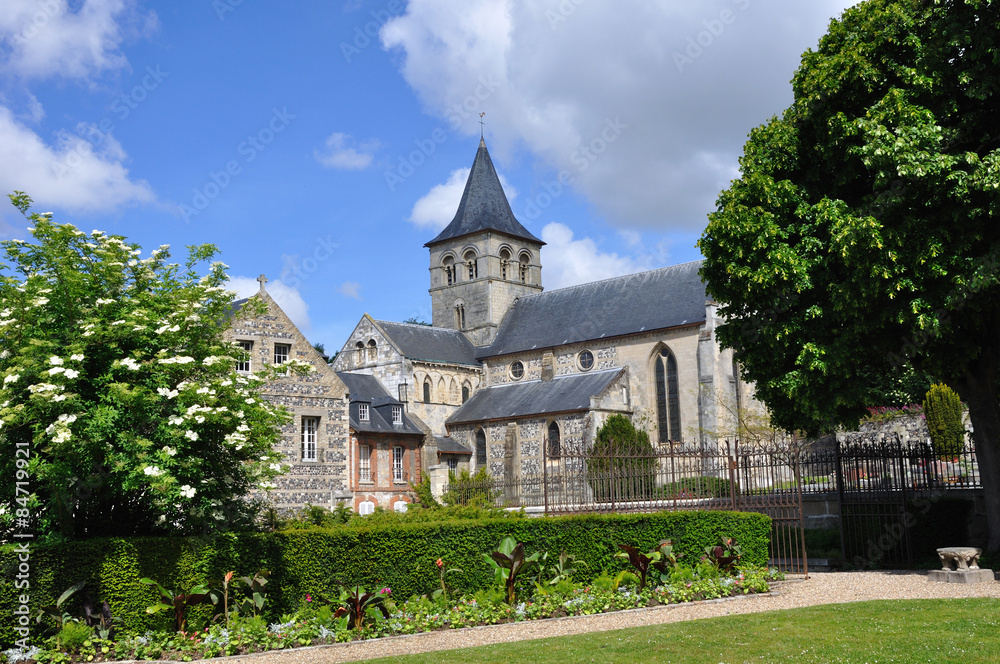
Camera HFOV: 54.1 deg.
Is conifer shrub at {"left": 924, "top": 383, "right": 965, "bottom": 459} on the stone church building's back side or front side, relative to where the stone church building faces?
on the back side

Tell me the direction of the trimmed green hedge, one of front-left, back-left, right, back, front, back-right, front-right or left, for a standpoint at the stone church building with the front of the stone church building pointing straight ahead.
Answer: front

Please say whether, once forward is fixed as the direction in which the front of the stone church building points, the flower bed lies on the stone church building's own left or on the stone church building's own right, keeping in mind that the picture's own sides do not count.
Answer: on the stone church building's own left
